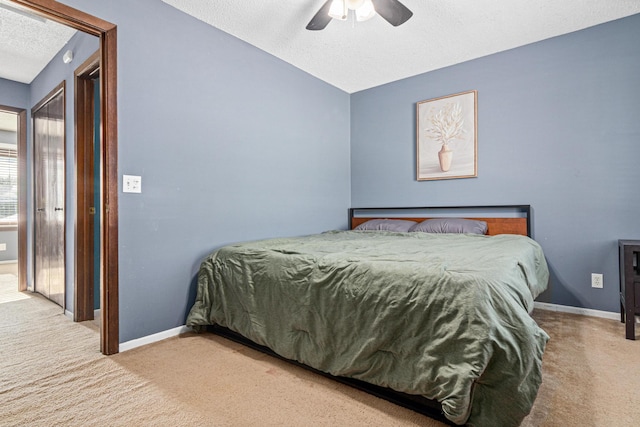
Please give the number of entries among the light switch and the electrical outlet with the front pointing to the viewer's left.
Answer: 0

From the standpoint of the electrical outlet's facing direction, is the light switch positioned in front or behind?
in front

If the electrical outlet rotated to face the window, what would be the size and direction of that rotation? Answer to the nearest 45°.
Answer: approximately 90° to its right

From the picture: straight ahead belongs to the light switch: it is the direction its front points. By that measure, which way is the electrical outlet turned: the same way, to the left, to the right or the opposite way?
to the right

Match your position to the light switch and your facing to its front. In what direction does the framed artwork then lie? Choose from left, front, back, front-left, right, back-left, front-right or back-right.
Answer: left
